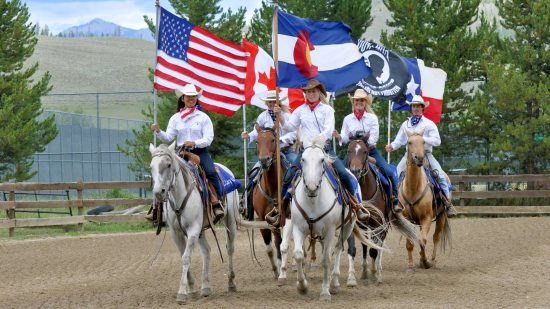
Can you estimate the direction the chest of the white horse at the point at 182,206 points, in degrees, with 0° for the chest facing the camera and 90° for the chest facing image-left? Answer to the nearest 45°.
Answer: approximately 45°

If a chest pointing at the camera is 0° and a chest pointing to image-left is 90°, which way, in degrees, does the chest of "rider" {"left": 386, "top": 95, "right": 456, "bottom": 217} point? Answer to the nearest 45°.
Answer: approximately 0°

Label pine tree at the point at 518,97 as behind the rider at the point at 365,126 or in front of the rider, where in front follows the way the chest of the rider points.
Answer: behind

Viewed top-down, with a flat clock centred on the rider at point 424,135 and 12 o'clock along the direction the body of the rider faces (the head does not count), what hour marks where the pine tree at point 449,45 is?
The pine tree is roughly at 6 o'clock from the rider.

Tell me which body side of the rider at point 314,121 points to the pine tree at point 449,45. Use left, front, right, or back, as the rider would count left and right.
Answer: back

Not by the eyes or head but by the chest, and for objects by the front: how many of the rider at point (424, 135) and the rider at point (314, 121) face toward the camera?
2
